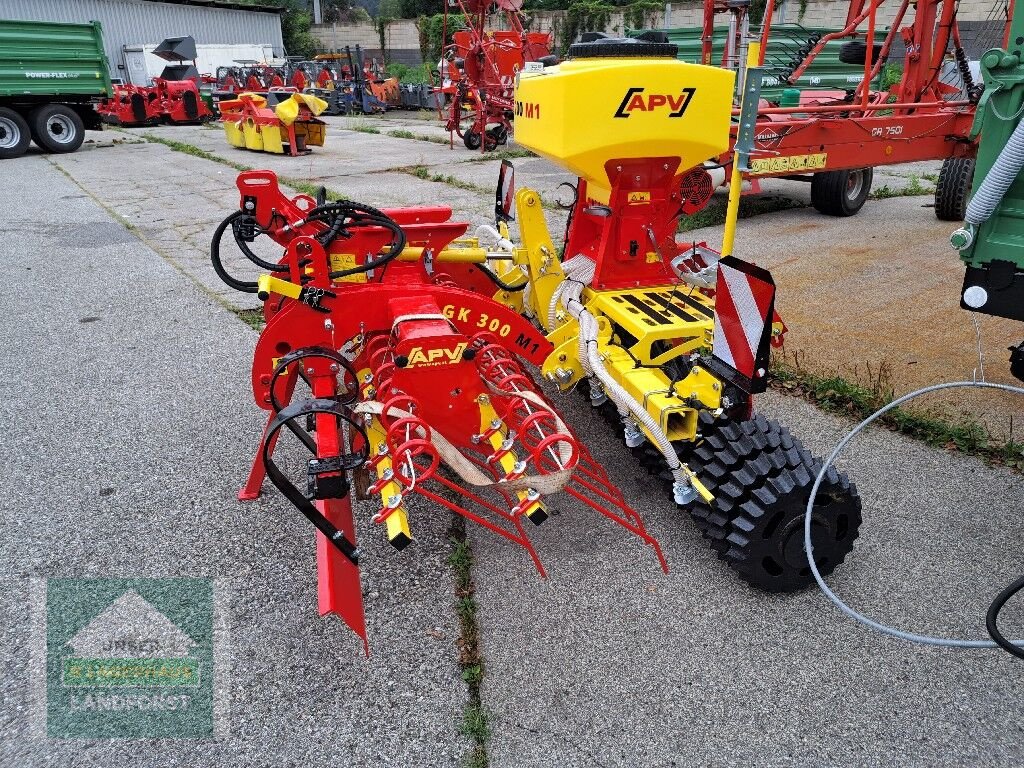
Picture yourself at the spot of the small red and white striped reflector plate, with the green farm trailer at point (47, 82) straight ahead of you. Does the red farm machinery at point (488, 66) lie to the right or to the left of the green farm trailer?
right

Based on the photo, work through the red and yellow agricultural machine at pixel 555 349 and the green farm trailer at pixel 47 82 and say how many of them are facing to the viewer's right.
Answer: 0

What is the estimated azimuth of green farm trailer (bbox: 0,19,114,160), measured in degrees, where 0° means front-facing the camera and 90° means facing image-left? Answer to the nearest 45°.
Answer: approximately 90°

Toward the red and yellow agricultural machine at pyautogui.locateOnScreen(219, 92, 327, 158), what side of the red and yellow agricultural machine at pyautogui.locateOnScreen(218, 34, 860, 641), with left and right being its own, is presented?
right

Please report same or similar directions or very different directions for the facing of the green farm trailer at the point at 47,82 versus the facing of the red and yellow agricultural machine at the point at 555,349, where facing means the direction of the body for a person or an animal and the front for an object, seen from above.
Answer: same or similar directions

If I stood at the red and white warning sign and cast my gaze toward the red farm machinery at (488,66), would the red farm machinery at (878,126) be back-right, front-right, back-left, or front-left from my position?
front-right

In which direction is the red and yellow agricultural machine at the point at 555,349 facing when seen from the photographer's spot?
facing the viewer and to the left of the viewer

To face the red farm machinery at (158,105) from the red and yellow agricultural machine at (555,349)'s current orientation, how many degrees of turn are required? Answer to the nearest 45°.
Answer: approximately 90° to its right

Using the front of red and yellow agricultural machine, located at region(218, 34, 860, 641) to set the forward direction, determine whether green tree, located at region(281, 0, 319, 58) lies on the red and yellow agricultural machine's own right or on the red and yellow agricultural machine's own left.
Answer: on the red and yellow agricultural machine's own right

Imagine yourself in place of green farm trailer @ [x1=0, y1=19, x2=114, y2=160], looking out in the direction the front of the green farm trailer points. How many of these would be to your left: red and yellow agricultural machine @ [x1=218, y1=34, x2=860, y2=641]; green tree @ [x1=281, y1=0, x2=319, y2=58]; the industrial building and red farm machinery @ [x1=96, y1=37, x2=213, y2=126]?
1

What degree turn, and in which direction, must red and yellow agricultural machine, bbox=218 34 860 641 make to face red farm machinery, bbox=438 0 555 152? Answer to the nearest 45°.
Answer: approximately 135° to its right
